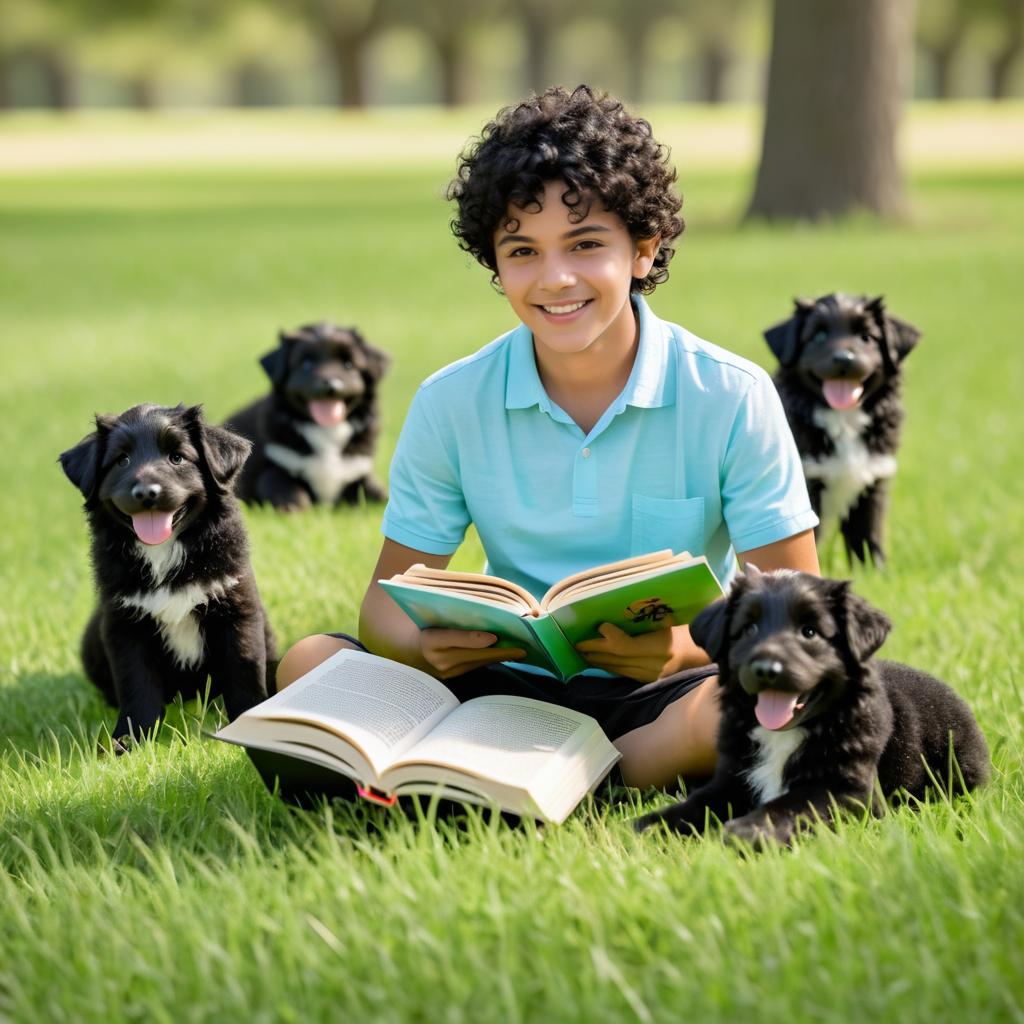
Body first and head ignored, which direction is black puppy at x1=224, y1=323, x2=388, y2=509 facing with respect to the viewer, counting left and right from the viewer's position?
facing the viewer and to the right of the viewer

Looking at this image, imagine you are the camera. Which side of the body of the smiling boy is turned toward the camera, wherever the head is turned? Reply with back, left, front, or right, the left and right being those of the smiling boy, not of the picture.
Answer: front

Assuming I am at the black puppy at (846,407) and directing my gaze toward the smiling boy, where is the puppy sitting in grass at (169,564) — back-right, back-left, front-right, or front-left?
front-right

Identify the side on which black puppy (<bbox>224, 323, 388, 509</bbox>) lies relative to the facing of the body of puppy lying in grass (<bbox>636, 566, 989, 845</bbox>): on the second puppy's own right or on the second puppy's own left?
on the second puppy's own right

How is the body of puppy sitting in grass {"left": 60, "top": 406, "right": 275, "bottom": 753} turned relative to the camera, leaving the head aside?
toward the camera

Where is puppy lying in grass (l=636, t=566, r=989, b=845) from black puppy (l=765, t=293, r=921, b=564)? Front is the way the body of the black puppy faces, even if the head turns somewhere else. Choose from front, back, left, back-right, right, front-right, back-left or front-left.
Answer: front

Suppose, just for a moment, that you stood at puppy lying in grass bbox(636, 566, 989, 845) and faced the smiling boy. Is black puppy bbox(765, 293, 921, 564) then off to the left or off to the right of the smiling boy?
right

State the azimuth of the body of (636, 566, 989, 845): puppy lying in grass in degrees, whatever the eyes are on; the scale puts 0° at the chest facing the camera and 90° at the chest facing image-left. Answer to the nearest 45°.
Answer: approximately 45°

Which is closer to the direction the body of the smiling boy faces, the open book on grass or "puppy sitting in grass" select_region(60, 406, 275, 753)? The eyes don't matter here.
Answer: the open book on grass

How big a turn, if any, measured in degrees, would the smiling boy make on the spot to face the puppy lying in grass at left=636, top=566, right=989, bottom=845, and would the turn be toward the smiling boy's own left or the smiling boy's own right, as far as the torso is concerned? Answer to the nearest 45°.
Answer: approximately 45° to the smiling boy's own left

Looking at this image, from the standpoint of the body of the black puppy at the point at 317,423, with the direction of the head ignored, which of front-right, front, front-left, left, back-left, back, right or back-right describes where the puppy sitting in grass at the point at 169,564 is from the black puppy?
front-right

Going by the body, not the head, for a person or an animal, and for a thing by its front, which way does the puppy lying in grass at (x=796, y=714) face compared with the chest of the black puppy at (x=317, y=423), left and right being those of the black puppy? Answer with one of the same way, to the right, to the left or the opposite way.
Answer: to the right
